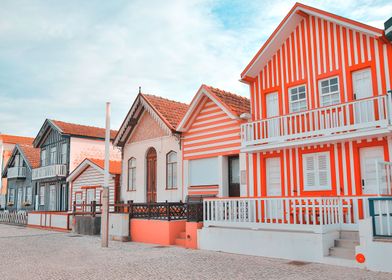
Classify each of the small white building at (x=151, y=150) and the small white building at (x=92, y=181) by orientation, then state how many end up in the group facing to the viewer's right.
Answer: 0

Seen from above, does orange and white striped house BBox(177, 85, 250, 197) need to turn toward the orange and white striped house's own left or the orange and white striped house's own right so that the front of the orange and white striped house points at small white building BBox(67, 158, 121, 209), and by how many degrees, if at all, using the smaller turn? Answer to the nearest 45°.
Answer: approximately 90° to the orange and white striped house's own right

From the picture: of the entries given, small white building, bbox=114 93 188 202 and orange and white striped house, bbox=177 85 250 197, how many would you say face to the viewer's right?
0

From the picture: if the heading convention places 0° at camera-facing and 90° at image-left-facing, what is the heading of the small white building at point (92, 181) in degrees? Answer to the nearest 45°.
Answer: approximately 45°

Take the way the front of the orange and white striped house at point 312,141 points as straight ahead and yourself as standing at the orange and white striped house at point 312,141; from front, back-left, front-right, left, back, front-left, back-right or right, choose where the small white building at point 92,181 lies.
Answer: right

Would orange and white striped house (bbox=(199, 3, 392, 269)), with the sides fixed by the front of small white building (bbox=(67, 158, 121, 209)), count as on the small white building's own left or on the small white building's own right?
on the small white building's own left

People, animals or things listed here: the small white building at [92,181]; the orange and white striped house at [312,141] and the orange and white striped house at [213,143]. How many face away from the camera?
0

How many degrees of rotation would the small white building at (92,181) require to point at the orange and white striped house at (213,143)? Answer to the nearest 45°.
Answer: approximately 90° to its left

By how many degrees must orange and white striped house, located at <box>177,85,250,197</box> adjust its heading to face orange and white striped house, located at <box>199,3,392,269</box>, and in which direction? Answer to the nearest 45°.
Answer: approximately 90° to its left

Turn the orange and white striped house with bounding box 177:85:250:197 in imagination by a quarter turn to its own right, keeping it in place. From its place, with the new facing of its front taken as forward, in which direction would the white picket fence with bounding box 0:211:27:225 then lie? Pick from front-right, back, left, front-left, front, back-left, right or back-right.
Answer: front

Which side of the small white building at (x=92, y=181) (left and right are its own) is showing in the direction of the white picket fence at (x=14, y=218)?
right

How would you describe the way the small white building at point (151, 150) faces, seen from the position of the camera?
facing the viewer and to the left of the viewer

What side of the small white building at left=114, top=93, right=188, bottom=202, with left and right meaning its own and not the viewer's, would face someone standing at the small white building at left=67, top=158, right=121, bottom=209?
right
